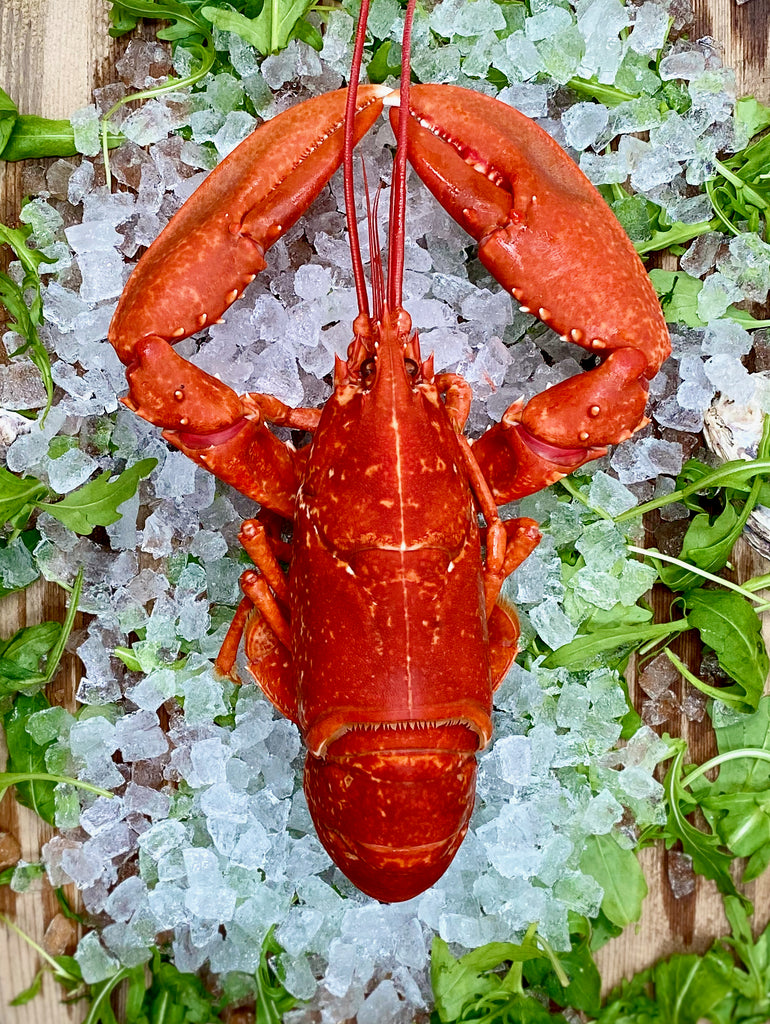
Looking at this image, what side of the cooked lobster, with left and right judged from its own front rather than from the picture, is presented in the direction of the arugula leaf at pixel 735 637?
right

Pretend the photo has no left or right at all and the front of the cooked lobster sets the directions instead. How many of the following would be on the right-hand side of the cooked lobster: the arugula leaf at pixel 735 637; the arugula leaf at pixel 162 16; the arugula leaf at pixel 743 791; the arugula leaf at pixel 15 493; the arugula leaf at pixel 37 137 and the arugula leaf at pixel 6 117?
2

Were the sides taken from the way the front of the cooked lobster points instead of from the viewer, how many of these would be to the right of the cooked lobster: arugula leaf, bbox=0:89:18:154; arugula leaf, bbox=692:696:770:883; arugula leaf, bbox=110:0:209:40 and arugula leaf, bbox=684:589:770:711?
2

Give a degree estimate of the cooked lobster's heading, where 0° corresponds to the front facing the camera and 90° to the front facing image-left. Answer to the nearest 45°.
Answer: approximately 180°

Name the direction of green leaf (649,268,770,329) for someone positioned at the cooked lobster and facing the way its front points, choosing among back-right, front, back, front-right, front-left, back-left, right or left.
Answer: front-right

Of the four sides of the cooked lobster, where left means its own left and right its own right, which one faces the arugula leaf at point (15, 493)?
left

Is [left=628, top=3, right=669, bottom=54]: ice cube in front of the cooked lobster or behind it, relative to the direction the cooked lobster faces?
in front

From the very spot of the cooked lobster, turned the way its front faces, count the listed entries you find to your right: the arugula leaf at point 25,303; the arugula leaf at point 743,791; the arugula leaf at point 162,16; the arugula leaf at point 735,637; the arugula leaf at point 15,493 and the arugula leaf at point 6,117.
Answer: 2

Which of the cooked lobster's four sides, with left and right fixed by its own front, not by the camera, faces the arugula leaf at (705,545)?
right
